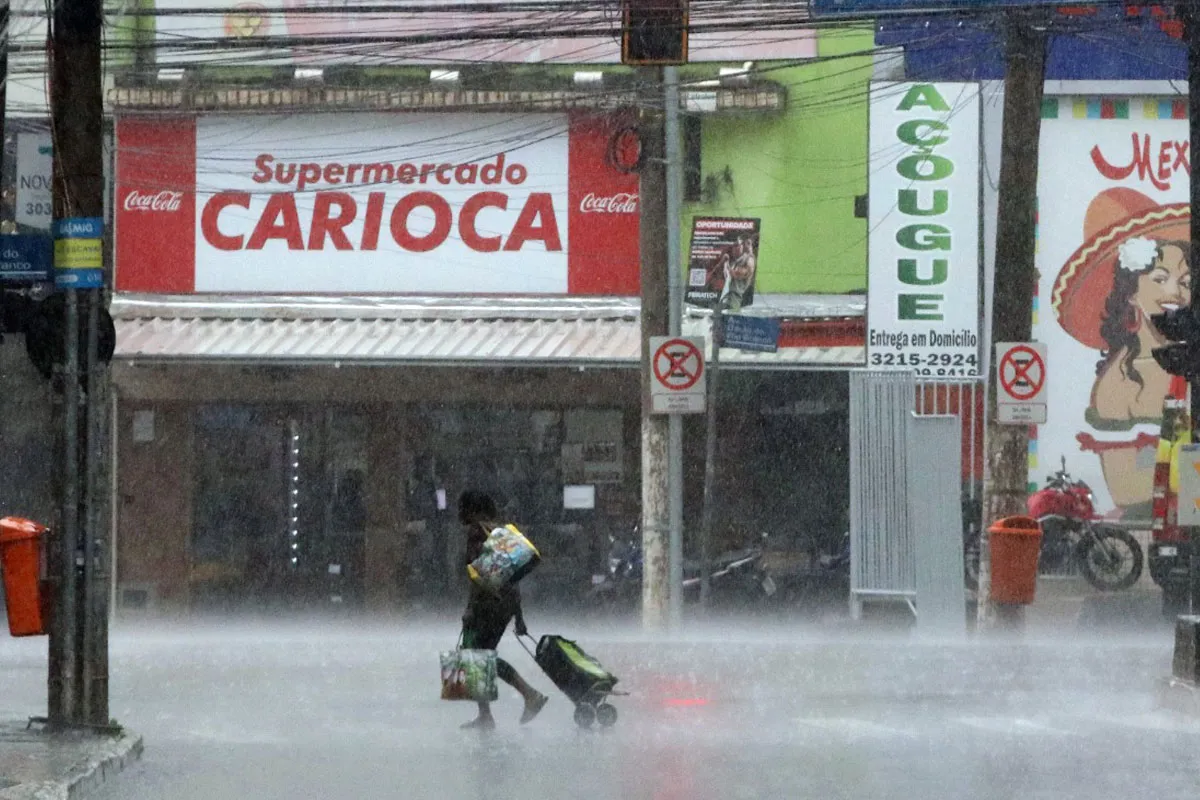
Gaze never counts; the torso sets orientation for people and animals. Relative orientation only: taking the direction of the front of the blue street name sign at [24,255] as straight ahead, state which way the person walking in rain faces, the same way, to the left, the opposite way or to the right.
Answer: to the right

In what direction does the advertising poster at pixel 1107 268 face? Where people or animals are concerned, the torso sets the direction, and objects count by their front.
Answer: toward the camera

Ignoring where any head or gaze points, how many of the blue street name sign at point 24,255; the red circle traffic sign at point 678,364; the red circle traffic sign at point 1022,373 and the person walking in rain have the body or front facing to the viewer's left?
1

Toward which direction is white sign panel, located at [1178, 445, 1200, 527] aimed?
toward the camera

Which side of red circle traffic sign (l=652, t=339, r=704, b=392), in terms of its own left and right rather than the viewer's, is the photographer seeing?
front

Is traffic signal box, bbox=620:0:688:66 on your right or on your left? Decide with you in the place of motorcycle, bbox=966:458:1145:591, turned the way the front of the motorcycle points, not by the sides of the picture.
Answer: on your right

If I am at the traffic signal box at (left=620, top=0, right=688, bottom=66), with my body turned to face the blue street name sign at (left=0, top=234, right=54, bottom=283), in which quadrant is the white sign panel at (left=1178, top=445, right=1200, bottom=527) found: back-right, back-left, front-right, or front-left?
back-left

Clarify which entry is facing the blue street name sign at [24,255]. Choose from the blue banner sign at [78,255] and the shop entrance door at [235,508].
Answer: the shop entrance door

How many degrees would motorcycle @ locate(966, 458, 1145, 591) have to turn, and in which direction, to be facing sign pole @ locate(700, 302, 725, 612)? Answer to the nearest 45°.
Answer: approximately 135° to its right

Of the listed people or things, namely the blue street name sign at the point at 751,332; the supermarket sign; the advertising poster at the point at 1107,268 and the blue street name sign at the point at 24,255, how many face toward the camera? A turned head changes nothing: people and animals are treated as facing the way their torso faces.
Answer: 4

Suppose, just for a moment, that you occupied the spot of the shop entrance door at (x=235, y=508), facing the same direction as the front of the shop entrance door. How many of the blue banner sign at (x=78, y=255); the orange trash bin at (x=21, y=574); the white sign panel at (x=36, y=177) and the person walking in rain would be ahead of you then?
4

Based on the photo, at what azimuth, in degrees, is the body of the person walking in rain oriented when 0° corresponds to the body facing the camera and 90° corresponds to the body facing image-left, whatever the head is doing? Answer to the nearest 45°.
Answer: approximately 90°

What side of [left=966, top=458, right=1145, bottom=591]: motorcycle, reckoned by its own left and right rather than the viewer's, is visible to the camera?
right

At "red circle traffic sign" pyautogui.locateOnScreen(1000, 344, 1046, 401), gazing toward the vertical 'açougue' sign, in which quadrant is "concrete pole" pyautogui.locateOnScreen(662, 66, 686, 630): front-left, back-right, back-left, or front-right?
front-left

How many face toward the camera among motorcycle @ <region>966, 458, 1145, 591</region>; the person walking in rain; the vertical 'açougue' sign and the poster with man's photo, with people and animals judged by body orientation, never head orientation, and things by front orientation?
2

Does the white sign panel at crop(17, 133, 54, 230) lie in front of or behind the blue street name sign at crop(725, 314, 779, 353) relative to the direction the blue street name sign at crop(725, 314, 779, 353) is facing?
in front

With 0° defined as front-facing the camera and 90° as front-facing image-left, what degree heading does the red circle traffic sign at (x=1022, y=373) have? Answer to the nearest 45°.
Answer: approximately 0°
